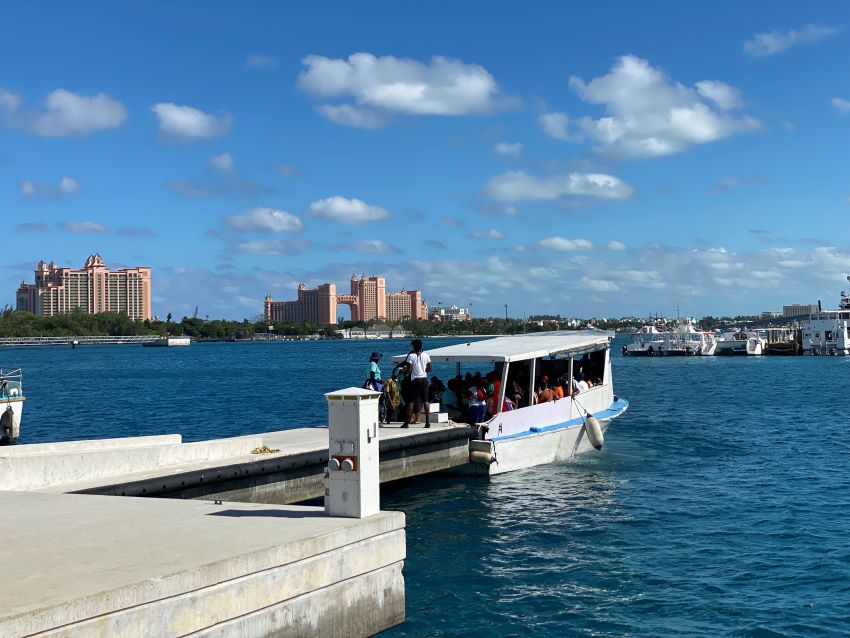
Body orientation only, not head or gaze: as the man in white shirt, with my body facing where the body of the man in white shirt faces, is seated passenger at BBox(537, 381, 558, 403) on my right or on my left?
on my right

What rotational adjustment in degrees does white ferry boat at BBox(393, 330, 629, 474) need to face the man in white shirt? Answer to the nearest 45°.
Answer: approximately 180°

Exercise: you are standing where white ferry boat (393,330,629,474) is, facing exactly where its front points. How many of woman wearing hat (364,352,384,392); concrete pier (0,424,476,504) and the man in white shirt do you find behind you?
3

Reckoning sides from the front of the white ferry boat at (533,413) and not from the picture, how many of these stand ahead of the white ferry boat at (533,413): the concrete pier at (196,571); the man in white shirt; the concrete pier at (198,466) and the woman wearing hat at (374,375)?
0

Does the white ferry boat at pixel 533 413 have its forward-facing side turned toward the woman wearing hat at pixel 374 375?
no

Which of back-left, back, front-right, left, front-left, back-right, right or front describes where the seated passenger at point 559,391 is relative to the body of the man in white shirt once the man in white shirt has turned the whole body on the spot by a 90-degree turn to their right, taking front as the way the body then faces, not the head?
front-left

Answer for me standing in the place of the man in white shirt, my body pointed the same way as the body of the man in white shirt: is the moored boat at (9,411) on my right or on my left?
on my left

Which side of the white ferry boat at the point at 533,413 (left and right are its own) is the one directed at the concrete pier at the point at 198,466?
back

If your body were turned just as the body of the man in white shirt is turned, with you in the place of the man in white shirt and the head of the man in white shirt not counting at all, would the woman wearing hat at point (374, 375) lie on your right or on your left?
on your left

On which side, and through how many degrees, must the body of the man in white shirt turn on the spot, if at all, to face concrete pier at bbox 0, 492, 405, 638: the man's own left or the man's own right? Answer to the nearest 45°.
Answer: approximately 180°

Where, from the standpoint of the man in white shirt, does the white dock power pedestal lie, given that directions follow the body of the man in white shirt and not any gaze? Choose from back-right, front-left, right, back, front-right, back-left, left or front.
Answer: back

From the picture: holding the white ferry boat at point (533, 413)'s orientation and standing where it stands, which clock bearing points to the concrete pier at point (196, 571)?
The concrete pier is roughly at 5 o'clock from the white ferry boat.

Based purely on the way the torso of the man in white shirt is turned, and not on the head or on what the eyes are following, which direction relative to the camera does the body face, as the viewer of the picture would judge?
away from the camera

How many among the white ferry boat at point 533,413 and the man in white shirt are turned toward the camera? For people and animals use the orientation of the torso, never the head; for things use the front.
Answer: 0

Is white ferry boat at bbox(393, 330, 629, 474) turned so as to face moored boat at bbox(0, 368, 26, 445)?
no

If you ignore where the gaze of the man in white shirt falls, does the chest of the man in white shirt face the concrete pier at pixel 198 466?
no

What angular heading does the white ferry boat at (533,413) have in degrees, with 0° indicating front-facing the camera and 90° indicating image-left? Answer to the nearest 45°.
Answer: approximately 225°
